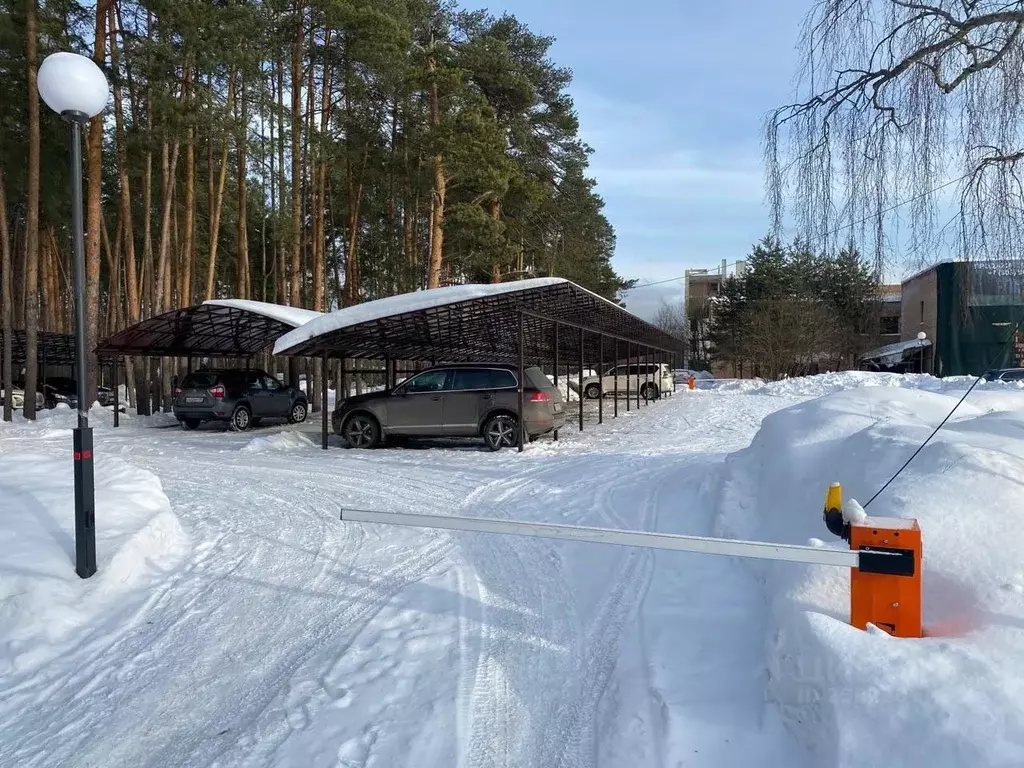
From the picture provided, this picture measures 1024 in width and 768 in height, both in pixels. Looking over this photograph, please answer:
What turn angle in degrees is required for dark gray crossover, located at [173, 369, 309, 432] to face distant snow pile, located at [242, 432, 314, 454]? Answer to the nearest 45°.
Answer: approximately 135° to its right

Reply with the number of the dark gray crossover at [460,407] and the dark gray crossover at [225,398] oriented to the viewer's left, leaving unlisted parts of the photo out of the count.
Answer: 1

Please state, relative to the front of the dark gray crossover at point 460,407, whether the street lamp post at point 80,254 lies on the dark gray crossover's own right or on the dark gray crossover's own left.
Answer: on the dark gray crossover's own left

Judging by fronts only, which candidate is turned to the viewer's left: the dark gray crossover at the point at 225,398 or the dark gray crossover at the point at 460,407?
the dark gray crossover at the point at 460,407

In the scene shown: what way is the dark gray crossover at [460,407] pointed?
to the viewer's left

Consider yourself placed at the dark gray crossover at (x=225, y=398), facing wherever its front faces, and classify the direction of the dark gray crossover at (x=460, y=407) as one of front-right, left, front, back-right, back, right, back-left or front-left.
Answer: right

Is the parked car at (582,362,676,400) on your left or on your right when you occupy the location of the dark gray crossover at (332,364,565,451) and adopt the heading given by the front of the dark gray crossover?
on your right

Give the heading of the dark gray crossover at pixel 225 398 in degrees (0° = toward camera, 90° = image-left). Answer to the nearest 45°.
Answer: approximately 225°

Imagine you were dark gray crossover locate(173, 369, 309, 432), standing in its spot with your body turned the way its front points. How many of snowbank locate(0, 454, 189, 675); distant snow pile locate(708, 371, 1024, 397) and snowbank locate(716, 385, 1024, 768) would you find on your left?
0

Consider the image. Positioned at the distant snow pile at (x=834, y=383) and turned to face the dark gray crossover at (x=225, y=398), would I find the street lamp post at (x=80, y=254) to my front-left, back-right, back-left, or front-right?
front-left

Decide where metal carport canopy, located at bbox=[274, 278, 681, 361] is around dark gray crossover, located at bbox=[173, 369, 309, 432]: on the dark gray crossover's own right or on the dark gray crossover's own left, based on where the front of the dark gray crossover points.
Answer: on the dark gray crossover's own right

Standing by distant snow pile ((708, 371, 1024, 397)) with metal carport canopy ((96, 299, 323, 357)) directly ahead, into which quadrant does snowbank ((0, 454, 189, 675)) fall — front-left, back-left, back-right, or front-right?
front-left
